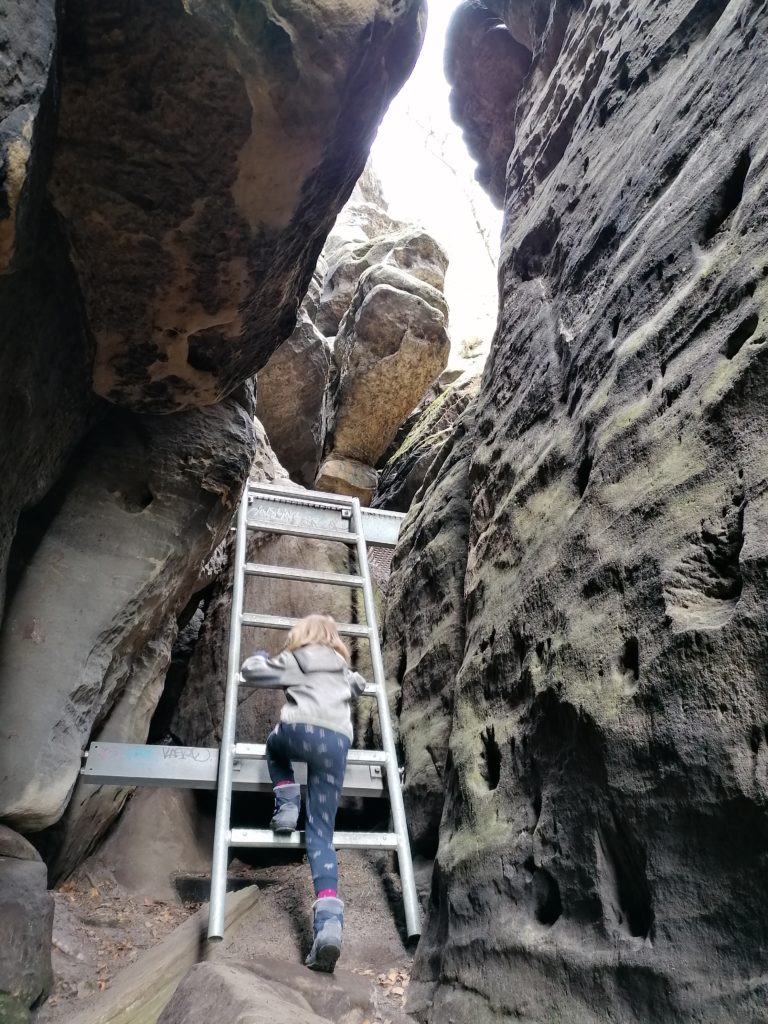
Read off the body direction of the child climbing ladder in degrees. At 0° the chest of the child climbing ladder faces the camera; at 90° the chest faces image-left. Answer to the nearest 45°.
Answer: approximately 180°

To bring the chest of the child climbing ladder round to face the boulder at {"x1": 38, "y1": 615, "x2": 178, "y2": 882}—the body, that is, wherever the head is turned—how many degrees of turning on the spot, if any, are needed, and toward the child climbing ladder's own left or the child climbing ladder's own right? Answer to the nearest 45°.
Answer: approximately 45° to the child climbing ladder's own left

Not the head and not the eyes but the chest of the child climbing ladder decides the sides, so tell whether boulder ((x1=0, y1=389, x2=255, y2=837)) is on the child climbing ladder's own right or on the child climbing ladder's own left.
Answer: on the child climbing ladder's own left

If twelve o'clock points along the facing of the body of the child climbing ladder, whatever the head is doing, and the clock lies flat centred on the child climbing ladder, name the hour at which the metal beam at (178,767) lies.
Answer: The metal beam is roughly at 10 o'clock from the child climbing ladder.
